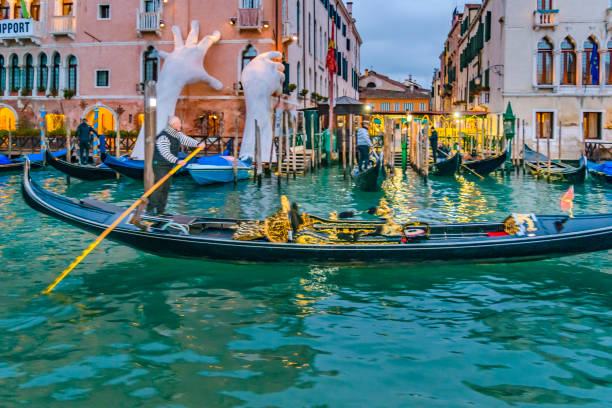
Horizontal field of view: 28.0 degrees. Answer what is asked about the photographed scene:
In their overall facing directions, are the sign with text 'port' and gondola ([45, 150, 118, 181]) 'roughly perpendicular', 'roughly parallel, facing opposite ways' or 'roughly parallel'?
roughly perpendicular

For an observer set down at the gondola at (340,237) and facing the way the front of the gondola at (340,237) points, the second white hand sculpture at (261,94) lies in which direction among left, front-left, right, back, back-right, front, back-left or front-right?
left

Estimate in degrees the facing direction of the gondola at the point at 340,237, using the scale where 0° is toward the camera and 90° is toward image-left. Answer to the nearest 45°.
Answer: approximately 270°

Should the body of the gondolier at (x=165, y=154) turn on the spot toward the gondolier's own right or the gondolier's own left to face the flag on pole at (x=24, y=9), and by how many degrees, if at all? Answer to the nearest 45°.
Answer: approximately 90° to the gondolier's own left

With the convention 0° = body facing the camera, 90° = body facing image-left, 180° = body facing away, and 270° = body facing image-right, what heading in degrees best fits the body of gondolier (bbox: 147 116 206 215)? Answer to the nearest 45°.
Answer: approximately 270°

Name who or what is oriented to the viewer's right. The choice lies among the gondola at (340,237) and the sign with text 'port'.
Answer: the gondola
